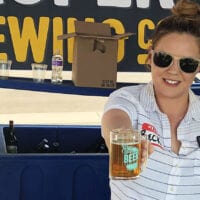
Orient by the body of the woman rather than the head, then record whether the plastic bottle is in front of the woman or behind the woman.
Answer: behind

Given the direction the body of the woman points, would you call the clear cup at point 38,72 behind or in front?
behind

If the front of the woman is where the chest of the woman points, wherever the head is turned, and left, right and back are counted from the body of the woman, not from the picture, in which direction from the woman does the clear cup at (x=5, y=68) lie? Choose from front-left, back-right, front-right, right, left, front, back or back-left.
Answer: back-right

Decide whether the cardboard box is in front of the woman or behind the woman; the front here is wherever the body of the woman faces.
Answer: behind

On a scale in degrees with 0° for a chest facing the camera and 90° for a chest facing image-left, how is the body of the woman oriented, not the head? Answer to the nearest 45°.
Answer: approximately 0°
